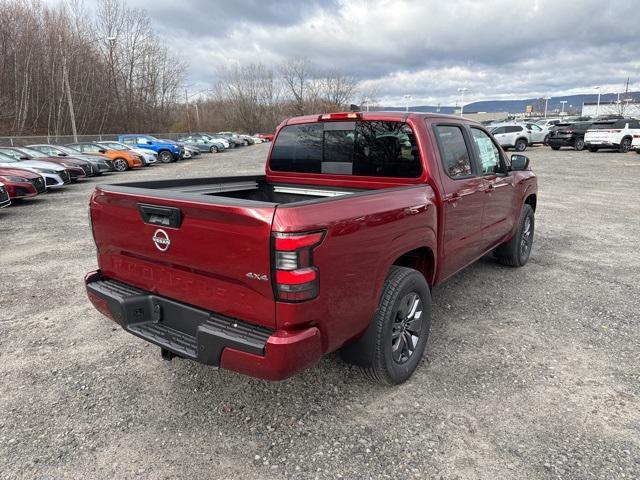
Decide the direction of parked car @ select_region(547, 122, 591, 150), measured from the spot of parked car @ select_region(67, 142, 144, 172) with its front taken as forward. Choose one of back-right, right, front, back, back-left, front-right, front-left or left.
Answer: front-left

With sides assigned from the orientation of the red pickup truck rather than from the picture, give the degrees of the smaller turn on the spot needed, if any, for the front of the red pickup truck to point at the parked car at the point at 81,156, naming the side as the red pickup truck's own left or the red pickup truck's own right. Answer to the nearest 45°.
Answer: approximately 90° to the red pickup truck's own left

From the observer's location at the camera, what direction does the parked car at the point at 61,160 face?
facing the viewer and to the right of the viewer

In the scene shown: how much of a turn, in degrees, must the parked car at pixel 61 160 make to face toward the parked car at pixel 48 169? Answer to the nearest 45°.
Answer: approximately 45° to its right

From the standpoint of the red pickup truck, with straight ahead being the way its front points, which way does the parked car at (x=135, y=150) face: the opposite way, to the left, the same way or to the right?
to the right

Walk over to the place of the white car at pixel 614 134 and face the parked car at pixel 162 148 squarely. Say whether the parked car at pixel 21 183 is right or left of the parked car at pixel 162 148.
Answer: left

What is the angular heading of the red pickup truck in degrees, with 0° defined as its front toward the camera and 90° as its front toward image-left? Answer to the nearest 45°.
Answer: approximately 225°

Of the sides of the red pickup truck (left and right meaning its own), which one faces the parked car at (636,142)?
front

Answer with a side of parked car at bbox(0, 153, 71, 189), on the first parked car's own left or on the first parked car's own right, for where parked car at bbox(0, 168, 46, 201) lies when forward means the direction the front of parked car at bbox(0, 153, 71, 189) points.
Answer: on the first parked car's own right

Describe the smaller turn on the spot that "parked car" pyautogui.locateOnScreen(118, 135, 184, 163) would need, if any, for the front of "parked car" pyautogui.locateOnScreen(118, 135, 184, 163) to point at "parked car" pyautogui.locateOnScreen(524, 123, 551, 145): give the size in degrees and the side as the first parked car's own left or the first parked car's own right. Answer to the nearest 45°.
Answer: approximately 45° to the first parked car's own left
